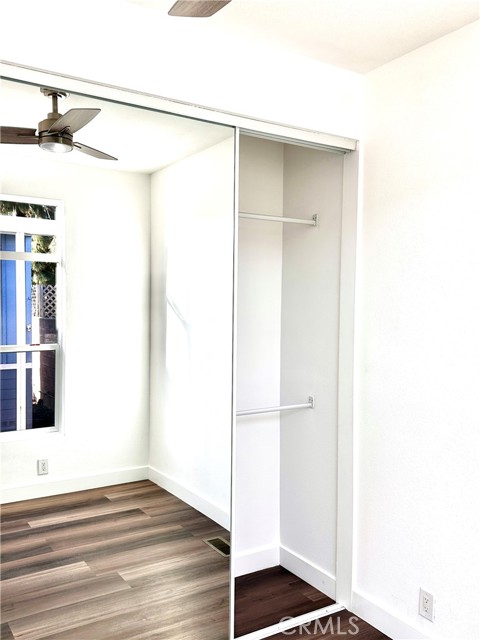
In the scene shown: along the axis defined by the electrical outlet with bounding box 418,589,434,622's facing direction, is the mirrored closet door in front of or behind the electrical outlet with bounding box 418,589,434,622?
in front

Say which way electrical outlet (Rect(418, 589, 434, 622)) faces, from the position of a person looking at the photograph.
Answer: facing the viewer and to the left of the viewer
